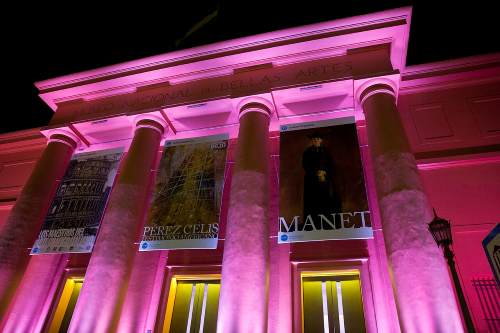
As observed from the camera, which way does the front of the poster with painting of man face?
facing the viewer

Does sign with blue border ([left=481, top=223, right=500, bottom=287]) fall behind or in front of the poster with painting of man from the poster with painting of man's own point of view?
in front

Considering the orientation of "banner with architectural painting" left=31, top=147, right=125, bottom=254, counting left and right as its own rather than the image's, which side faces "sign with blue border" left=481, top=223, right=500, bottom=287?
left

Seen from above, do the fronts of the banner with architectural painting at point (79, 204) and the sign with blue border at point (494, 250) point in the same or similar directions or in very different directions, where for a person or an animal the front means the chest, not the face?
same or similar directions

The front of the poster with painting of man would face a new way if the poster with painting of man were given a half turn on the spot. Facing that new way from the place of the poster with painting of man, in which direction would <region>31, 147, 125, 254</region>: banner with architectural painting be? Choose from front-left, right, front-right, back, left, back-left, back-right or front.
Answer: left

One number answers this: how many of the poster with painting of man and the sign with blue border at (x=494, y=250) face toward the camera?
2

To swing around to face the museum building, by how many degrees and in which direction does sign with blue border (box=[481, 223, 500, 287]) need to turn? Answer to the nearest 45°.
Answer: approximately 135° to its right

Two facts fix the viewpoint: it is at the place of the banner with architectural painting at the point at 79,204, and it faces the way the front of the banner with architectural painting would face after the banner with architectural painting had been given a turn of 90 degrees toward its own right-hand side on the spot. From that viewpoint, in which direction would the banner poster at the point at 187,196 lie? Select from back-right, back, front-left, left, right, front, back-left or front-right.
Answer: back

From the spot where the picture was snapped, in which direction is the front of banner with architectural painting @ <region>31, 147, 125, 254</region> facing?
facing the viewer and to the left of the viewer

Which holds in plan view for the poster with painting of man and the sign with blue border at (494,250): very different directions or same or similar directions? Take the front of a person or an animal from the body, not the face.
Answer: same or similar directions

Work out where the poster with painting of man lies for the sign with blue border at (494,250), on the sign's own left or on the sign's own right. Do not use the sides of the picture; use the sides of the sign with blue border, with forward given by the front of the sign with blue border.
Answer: on the sign's own right
